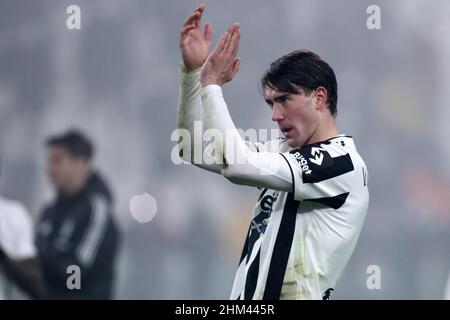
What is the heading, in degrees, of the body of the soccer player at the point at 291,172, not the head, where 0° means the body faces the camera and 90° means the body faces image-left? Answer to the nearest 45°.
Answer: approximately 90°

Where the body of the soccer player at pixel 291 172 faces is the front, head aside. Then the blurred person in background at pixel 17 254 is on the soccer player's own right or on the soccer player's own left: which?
on the soccer player's own right

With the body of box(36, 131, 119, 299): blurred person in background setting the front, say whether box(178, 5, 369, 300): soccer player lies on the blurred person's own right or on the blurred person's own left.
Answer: on the blurred person's own left

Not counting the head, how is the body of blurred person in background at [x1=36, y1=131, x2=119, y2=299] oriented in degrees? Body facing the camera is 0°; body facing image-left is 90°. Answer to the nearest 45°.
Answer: approximately 45°

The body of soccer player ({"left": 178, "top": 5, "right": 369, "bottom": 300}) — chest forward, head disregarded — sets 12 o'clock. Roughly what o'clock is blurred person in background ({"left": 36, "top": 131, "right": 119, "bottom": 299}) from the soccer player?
The blurred person in background is roughly at 2 o'clock from the soccer player.
